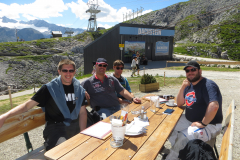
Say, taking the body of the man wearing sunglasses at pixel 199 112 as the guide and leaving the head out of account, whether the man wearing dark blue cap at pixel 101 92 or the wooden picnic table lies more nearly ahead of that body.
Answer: the wooden picnic table

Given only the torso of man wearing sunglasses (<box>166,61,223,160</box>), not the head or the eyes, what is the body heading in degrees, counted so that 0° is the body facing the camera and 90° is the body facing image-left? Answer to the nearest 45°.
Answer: approximately 45°

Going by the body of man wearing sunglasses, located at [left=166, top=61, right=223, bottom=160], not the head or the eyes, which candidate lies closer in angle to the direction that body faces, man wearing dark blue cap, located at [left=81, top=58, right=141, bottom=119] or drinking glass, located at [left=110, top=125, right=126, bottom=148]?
the drinking glass

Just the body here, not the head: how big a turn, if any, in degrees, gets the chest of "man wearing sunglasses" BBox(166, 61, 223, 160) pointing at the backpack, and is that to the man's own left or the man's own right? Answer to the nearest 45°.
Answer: approximately 45° to the man's own left
